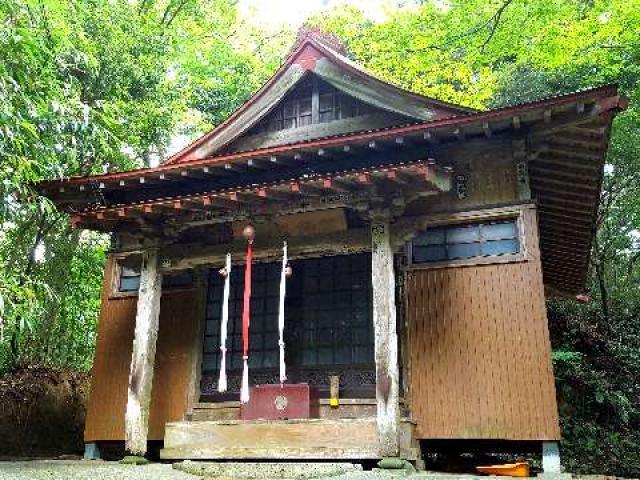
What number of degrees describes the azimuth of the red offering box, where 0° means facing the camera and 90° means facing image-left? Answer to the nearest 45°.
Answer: approximately 0°

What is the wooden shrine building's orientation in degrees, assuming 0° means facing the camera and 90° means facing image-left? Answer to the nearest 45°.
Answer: approximately 0°
